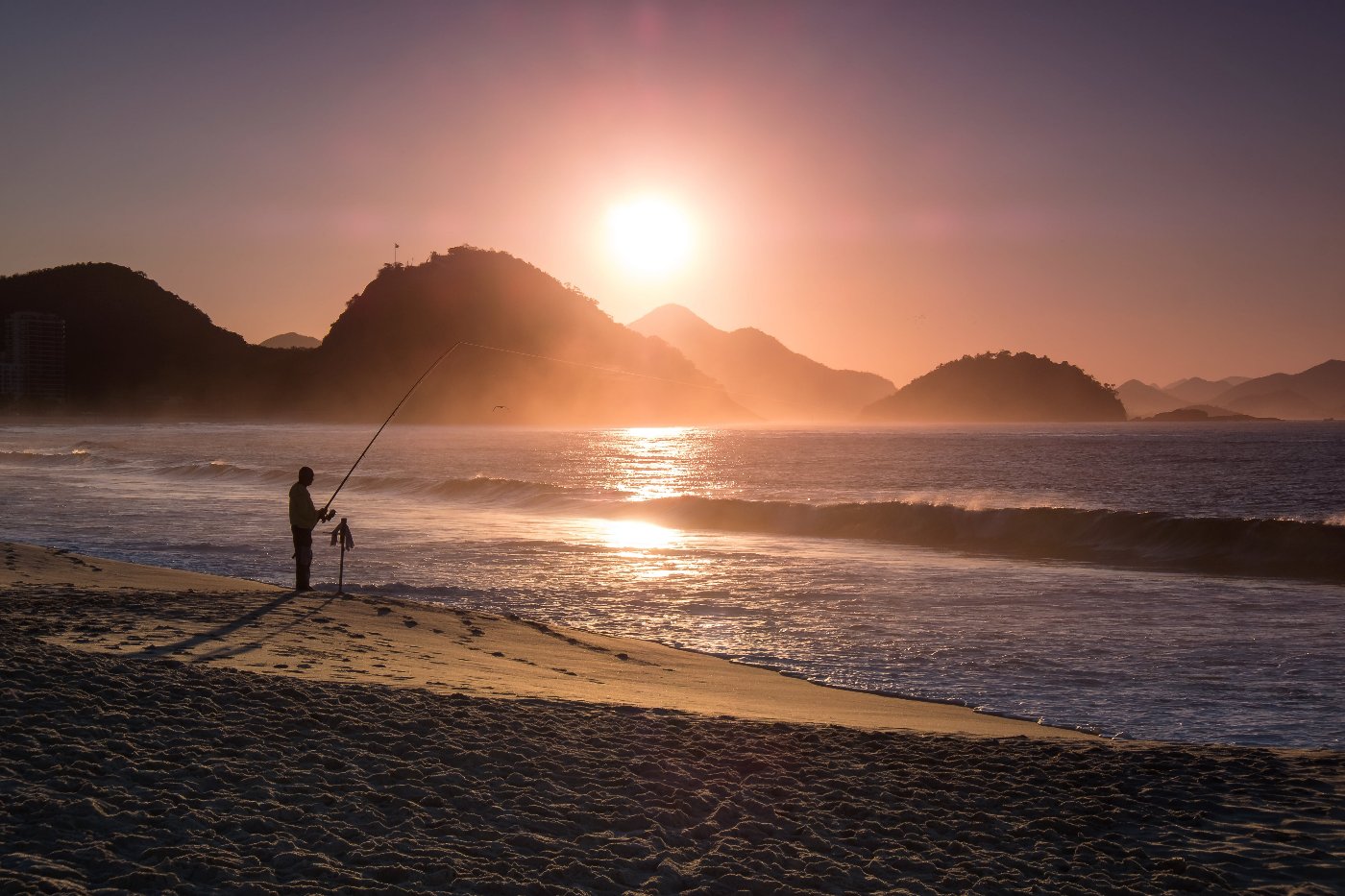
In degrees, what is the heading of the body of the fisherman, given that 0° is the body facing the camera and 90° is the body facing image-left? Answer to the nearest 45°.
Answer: approximately 270°
